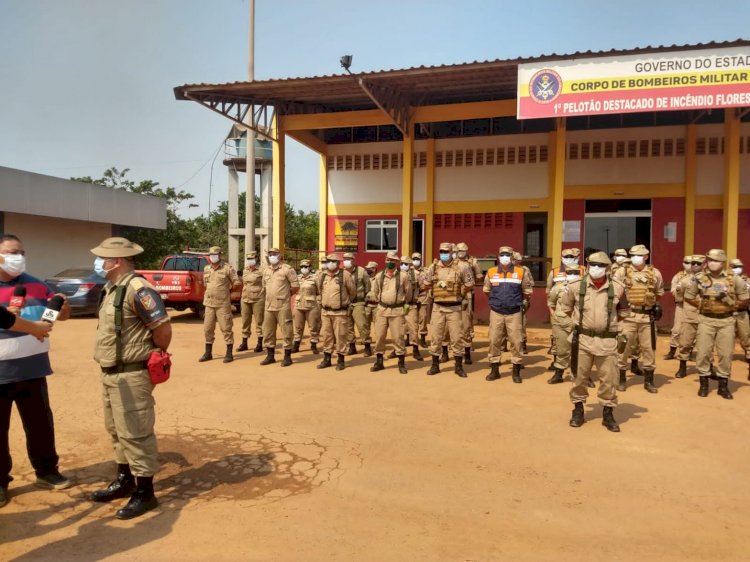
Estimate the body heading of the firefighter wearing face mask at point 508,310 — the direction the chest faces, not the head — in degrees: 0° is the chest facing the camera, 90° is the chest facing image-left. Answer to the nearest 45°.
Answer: approximately 0°

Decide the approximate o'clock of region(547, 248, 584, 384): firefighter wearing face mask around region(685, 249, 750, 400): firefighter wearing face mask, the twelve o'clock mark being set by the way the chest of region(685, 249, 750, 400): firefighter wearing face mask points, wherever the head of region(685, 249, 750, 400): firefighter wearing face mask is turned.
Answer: region(547, 248, 584, 384): firefighter wearing face mask is roughly at 3 o'clock from region(685, 249, 750, 400): firefighter wearing face mask.

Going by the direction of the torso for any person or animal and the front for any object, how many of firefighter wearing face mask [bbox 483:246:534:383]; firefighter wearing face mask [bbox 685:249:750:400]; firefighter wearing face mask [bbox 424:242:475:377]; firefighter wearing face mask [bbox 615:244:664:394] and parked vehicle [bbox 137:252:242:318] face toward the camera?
4

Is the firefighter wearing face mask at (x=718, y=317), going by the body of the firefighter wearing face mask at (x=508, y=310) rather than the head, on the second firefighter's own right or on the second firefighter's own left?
on the second firefighter's own left

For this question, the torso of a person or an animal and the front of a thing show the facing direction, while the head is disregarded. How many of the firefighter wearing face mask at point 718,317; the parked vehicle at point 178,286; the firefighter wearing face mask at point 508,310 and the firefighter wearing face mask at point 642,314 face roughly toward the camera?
3

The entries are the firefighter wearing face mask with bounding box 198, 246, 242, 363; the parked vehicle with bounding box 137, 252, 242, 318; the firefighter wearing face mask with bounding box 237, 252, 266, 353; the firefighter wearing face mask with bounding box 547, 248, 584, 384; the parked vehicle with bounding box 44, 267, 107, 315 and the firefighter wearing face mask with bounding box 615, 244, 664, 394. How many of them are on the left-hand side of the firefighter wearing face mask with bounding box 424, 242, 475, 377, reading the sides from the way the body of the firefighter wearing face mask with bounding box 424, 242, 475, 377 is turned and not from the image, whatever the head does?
2

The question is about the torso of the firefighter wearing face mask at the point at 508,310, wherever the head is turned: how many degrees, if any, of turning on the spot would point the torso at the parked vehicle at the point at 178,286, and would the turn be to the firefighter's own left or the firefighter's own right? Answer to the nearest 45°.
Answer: approximately 135° to the firefighter's own right

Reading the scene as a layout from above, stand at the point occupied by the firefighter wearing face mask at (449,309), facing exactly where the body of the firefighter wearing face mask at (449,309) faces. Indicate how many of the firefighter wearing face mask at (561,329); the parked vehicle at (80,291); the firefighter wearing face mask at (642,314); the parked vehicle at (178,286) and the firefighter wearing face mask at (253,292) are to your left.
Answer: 2
